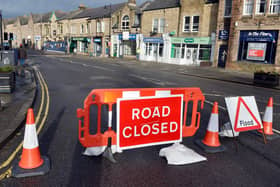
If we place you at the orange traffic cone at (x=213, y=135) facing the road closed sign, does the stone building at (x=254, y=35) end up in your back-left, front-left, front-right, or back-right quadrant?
back-right

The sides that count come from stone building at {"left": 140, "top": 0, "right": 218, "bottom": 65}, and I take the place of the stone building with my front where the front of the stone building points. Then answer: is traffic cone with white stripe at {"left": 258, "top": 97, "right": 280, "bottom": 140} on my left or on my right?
on my left

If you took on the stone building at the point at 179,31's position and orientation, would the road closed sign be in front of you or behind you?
in front

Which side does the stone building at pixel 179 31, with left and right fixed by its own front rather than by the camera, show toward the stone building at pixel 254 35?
left

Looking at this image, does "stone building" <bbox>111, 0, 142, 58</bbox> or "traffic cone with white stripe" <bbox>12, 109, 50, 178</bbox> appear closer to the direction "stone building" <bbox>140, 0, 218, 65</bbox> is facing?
the traffic cone with white stripe

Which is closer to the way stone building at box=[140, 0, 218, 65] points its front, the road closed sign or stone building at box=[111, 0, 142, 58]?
the road closed sign

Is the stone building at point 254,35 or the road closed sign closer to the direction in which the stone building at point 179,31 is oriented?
the road closed sign

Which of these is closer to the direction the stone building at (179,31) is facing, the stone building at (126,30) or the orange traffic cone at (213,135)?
the orange traffic cone

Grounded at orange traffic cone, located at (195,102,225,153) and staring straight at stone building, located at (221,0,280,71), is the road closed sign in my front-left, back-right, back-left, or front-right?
back-left

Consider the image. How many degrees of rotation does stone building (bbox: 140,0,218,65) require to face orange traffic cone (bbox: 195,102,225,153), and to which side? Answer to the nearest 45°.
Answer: approximately 45° to its left

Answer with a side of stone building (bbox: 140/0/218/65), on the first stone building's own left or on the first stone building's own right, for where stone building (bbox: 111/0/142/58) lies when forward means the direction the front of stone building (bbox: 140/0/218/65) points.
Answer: on the first stone building's own right

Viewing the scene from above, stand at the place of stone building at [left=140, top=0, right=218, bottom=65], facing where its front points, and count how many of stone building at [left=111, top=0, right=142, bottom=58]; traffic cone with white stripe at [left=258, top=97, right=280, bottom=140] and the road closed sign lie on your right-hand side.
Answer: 1

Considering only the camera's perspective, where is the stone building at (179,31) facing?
facing the viewer and to the left of the viewer

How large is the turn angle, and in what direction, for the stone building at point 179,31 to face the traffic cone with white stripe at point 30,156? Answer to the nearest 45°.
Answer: approximately 45° to its left

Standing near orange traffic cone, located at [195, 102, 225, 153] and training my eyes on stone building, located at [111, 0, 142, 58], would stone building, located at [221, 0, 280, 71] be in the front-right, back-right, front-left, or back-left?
front-right

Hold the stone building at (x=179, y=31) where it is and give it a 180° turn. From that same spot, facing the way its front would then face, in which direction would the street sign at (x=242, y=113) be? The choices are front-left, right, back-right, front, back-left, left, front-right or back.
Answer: back-right
